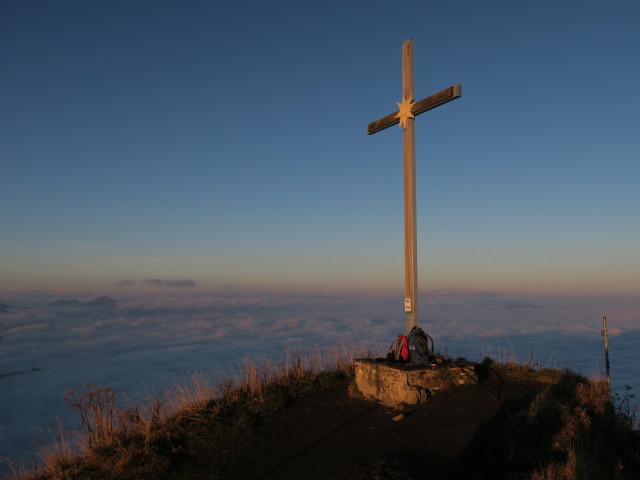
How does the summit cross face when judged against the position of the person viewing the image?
facing the viewer and to the left of the viewer
